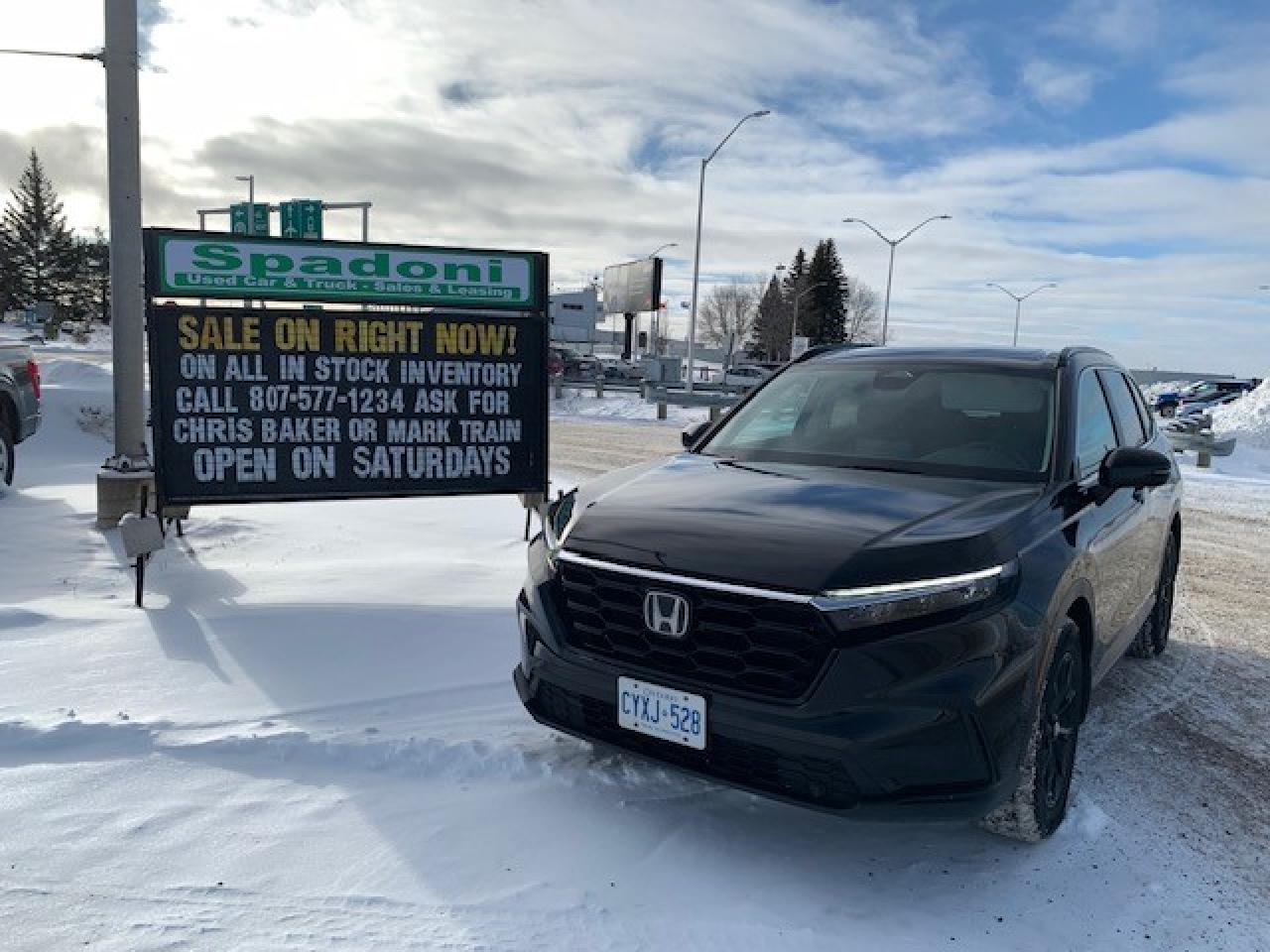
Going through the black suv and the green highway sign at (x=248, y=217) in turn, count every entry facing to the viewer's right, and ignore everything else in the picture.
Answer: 0

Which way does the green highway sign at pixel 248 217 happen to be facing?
toward the camera

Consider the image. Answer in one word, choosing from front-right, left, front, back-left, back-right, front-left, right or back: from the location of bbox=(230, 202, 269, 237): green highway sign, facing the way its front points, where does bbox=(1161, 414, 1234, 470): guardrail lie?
front-left

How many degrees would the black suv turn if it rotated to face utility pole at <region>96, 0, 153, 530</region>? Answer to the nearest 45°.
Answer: approximately 90° to its right

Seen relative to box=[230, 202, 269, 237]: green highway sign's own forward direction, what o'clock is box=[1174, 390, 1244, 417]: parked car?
The parked car is roughly at 9 o'clock from the green highway sign.

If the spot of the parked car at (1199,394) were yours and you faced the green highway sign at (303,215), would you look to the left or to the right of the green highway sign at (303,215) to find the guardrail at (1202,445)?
left

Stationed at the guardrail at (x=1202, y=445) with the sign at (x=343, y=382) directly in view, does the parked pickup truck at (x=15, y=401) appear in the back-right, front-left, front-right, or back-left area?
front-right

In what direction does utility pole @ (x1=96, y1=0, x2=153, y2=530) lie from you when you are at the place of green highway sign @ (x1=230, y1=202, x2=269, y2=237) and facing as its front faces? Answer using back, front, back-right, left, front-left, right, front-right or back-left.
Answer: front

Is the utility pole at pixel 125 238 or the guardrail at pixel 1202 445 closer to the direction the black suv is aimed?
the utility pole

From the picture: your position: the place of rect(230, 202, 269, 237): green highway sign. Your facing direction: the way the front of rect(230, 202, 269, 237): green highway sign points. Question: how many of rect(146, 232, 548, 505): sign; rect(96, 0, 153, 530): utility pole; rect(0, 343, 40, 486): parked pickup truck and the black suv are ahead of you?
4

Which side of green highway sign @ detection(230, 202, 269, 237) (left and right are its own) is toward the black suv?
front

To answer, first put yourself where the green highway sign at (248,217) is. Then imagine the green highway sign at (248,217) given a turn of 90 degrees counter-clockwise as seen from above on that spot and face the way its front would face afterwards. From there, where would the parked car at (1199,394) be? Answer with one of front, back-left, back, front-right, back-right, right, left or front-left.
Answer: front

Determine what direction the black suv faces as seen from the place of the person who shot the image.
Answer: facing the viewer and to the left of the viewer
